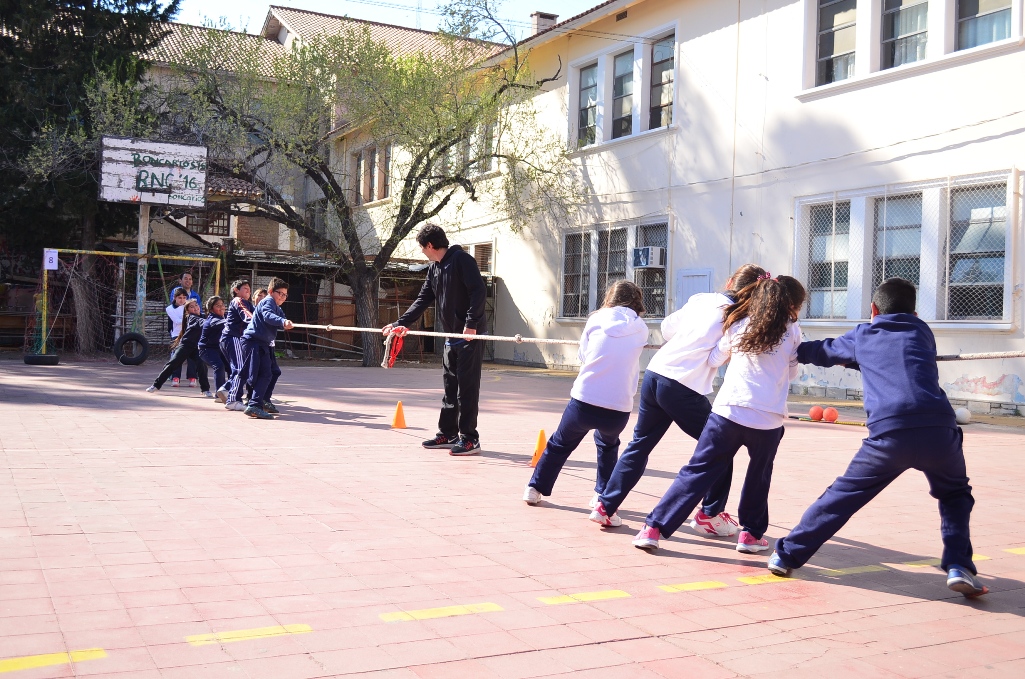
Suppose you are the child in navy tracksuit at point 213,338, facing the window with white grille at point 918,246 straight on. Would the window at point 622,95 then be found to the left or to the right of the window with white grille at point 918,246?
left

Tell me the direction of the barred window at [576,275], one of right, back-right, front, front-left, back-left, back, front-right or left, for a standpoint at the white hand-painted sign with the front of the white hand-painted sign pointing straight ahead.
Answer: left

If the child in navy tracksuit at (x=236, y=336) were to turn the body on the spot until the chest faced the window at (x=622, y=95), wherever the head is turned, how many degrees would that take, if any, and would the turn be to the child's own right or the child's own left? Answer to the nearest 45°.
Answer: approximately 45° to the child's own left

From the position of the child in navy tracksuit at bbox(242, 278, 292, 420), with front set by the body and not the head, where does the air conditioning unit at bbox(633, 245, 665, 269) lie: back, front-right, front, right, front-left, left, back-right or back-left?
front-left

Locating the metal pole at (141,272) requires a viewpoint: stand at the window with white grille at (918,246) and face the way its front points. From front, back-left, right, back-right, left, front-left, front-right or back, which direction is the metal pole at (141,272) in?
front-right

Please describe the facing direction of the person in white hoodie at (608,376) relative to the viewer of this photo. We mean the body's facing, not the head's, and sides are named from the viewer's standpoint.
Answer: facing away from the viewer

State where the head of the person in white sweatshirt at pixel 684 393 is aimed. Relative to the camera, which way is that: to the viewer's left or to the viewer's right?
to the viewer's left

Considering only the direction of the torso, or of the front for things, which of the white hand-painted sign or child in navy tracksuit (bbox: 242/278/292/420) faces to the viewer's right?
the child in navy tracksuit

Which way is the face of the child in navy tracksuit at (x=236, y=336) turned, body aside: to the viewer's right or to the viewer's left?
to the viewer's right

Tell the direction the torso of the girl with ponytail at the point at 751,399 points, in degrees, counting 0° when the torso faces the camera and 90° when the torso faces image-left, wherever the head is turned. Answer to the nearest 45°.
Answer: approximately 180°

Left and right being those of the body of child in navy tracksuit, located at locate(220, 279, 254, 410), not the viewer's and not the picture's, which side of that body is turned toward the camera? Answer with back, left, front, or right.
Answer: right

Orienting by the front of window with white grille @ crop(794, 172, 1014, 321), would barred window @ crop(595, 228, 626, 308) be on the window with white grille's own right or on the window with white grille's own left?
on the window with white grille's own right

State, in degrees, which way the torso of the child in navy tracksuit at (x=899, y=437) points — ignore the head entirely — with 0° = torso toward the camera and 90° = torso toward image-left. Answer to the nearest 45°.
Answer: approximately 180°
